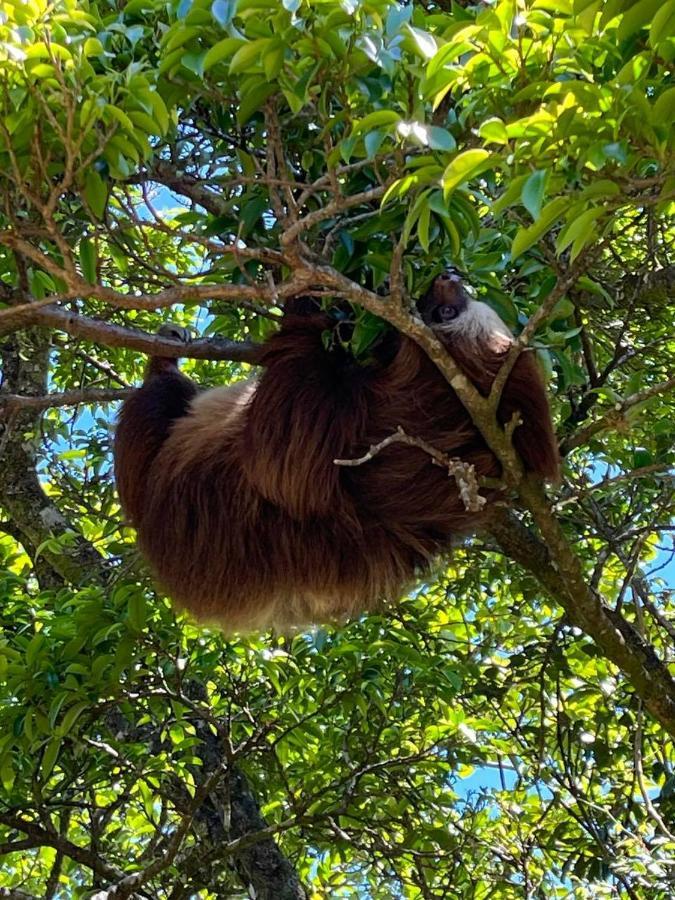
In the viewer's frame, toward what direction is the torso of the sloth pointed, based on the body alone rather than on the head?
to the viewer's right
